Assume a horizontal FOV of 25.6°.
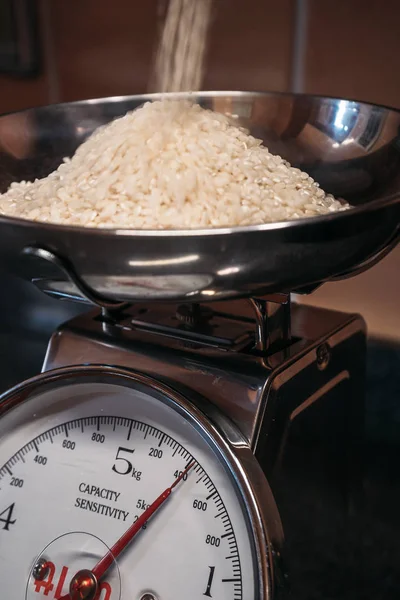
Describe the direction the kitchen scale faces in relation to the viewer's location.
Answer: facing the viewer and to the left of the viewer
